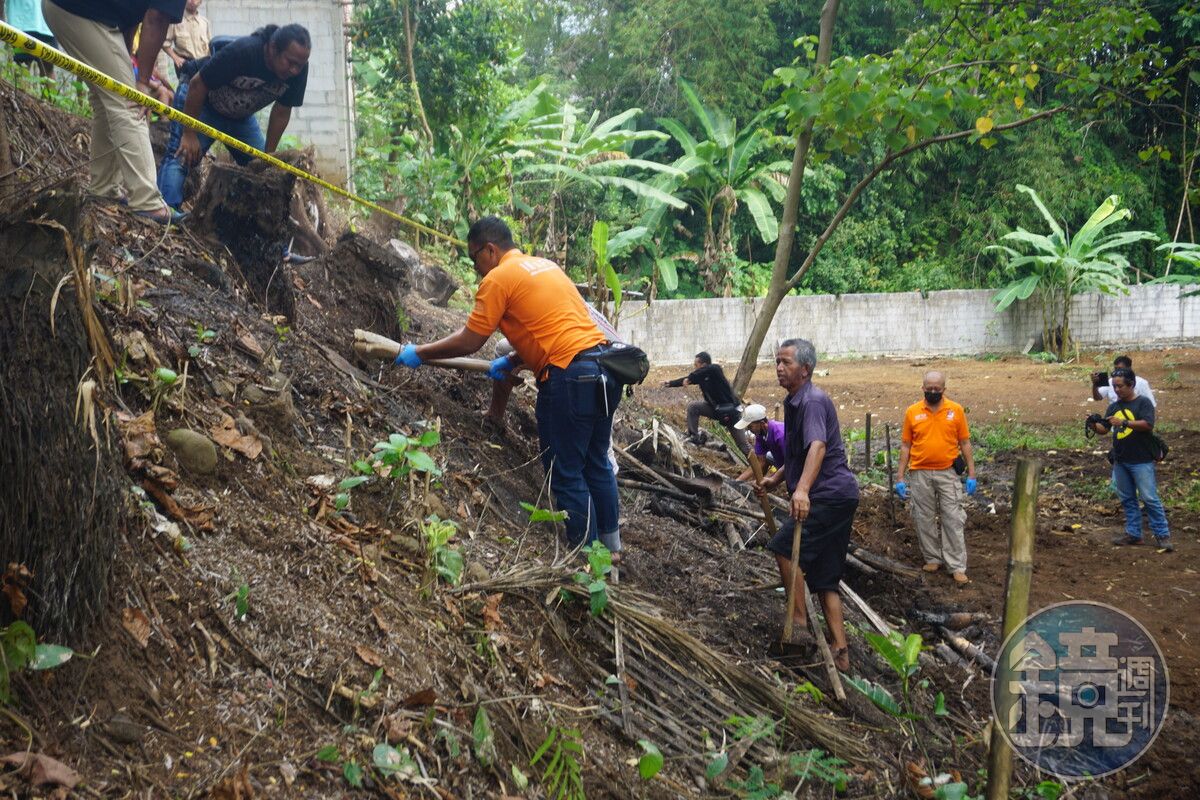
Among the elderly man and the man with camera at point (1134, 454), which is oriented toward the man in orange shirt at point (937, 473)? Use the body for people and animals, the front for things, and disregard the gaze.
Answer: the man with camera

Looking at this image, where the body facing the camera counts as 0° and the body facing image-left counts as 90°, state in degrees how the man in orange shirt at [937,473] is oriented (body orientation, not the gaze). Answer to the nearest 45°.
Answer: approximately 0°

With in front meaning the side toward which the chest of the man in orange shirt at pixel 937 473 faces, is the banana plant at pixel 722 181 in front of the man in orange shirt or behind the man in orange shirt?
behind

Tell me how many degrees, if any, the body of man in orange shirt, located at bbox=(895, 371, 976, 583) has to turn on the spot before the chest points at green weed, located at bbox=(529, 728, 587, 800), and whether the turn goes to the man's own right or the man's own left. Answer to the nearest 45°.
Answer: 0° — they already face it

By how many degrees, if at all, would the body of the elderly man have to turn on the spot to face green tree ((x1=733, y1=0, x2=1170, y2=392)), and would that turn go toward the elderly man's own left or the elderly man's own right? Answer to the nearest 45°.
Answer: approximately 90° to the elderly man's own right

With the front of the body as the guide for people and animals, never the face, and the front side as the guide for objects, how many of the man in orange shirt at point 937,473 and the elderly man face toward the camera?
1

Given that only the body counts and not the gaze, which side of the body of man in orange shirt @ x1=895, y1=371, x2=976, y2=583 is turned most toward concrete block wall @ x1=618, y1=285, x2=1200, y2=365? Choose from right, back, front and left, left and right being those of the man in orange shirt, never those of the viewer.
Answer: back

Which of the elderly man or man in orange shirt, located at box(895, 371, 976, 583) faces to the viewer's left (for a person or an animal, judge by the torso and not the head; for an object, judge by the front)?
the elderly man

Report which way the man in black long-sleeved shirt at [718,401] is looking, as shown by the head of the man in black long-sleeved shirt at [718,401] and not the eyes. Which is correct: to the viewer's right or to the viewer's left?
to the viewer's left

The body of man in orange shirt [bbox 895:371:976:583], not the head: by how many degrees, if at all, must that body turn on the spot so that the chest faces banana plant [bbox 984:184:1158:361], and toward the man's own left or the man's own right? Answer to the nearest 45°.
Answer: approximately 180°

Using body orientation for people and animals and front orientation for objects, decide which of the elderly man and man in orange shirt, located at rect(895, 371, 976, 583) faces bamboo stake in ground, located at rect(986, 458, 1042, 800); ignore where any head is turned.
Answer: the man in orange shirt

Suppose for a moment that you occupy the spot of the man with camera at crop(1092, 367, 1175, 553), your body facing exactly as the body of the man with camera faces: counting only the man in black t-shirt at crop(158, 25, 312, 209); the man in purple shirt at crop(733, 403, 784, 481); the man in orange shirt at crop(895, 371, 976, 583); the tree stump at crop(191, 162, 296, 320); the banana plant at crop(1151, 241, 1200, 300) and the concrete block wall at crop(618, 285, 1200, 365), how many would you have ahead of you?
4

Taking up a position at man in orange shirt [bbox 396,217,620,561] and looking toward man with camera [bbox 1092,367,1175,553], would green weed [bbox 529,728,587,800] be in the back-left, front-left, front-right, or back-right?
back-right

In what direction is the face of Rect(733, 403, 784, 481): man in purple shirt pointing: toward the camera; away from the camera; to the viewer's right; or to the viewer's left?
to the viewer's left
